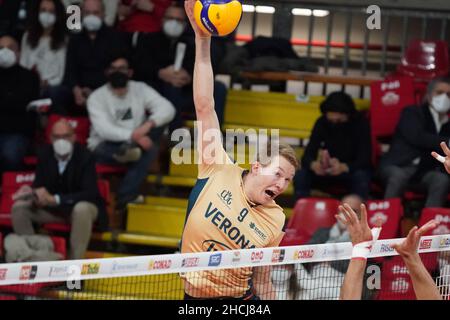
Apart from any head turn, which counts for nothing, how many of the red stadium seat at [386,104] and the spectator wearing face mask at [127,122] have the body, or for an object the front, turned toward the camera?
2

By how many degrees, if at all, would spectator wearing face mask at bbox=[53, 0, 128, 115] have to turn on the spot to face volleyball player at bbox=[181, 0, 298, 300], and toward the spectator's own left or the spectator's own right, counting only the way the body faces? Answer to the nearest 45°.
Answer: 0° — they already face them

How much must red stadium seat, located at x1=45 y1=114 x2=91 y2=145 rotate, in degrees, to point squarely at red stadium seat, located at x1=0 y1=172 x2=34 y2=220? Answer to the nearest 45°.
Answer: approximately 45° to its right

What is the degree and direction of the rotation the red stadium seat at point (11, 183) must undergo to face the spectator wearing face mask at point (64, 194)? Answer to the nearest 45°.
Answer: approximately 45° to its left

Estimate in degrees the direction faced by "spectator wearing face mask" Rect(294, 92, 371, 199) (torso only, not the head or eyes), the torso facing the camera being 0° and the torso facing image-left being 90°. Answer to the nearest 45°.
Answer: approximately 0°

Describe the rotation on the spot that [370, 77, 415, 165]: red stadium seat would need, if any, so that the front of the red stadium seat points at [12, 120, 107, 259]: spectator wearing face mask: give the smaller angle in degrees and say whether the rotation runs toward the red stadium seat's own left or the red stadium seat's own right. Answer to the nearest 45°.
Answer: approximately 45° to the red stadium seat's own right

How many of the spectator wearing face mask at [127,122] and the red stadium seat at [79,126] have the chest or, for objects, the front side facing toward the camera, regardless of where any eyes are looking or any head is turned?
2
